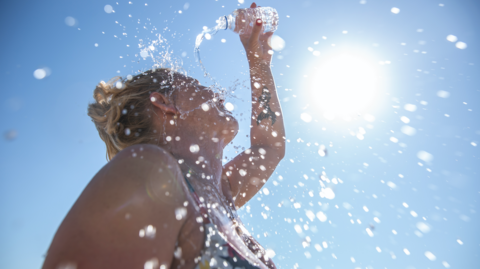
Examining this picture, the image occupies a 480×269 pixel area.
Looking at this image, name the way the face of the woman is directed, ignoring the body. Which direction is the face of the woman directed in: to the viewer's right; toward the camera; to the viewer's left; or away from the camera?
to the viewer's right

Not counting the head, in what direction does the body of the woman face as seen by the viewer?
to the viewer's right
